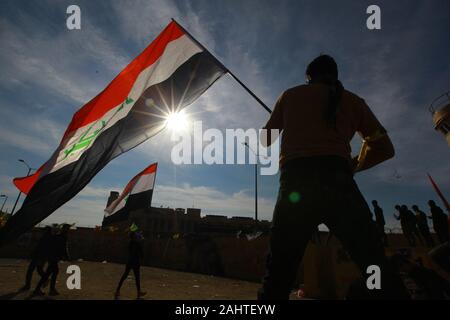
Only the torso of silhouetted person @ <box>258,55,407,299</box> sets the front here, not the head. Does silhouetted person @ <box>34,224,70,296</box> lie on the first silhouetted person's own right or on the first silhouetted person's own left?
on the first silhouetted person's own left

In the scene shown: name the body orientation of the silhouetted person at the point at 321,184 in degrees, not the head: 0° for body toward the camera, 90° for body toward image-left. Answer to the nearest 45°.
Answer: approximately 180°

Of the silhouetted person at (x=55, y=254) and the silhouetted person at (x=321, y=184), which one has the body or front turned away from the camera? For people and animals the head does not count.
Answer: the silhouetted person at (x=321, y=184)

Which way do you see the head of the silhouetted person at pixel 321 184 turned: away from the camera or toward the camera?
away from the camera
